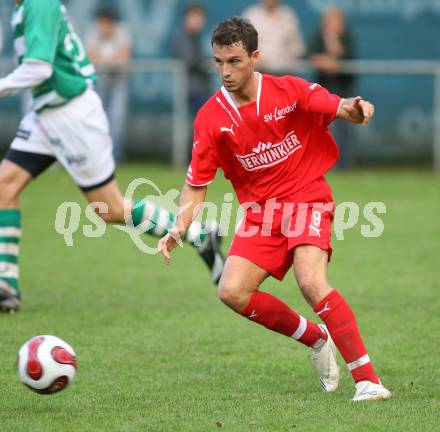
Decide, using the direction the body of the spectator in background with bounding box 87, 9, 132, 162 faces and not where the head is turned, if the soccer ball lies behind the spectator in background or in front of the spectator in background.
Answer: in front

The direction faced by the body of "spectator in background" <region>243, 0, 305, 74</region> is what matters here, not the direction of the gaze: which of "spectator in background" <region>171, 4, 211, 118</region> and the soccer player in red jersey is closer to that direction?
the soccer player in red jersey

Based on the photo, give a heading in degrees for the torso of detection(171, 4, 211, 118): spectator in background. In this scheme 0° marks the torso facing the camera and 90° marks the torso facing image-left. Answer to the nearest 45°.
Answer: approximately 0°

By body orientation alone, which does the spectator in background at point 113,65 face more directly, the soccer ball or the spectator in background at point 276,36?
the soccer ball

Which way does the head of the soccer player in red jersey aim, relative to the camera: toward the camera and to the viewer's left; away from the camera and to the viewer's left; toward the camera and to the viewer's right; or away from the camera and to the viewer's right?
toward the camera and to the viewer's left

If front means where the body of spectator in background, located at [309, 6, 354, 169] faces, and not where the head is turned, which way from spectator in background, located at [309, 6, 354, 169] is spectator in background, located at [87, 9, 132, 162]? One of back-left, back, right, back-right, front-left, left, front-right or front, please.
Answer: right

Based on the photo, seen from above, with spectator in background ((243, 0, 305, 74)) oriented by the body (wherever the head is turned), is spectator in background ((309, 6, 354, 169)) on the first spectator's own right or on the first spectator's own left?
on the first spectator's own left

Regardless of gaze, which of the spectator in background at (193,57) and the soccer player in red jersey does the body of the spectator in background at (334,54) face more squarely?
the soccer player in red jersey
